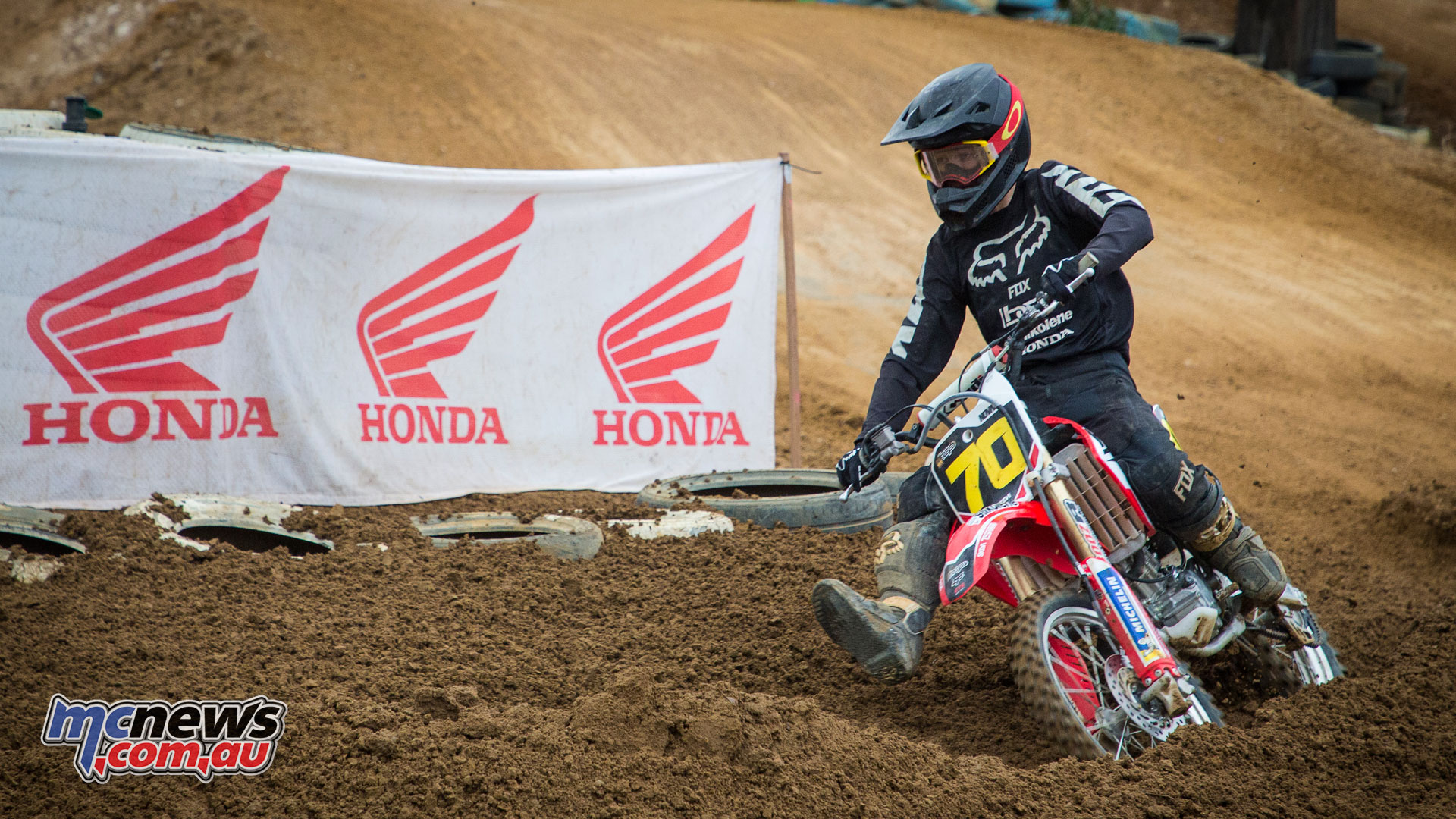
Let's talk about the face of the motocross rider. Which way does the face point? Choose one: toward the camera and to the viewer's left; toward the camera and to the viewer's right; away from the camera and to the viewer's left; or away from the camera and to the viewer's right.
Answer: toward the camera and to the viewer's left

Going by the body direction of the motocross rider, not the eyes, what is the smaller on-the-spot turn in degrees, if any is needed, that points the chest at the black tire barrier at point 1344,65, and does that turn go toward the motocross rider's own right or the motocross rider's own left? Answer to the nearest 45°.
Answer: approximately 135° to the motocross rider's own right

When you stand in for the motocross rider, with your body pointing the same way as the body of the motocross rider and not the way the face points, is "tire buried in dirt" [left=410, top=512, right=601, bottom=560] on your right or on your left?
on your right

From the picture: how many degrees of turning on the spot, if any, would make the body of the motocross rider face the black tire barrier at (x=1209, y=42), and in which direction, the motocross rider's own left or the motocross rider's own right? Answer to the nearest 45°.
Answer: approximately 135° to the motocross rider's own right

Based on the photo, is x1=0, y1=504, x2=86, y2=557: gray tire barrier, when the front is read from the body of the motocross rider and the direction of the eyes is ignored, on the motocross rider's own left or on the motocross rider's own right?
on the motocross rider's own right

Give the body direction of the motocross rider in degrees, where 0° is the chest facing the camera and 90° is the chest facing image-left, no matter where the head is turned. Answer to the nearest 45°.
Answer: approximately 45°
